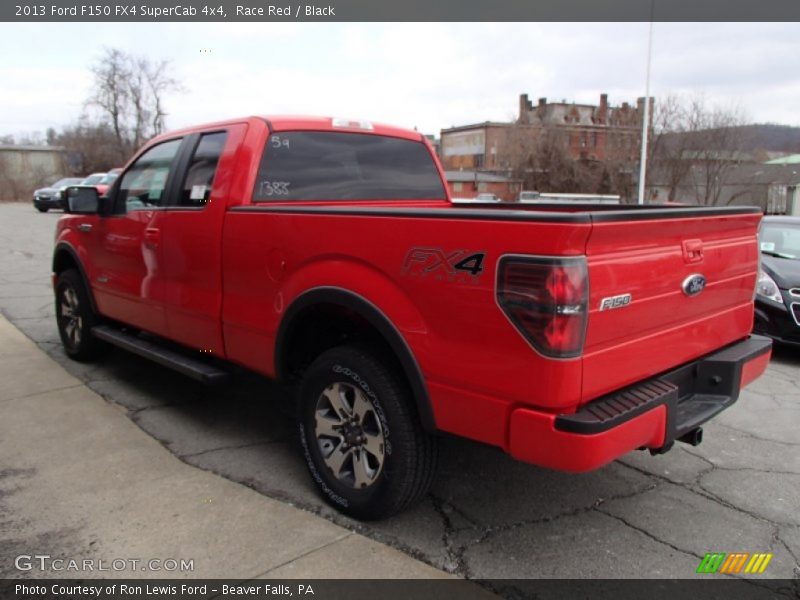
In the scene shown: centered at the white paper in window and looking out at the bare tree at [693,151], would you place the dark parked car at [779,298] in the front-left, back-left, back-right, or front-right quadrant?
front-right

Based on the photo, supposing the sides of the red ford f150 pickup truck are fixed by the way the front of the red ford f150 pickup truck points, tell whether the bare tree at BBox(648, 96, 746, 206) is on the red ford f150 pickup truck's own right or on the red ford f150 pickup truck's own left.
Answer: on the red ford f150 pickup truck's own right

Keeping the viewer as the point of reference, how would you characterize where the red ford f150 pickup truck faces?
facing away from the viewer and to the left of the viewer

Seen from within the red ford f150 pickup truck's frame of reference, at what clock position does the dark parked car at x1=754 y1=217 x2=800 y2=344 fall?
The dark parked car is roughly at 3 o'clock from the red ford f150 pickup truck.
